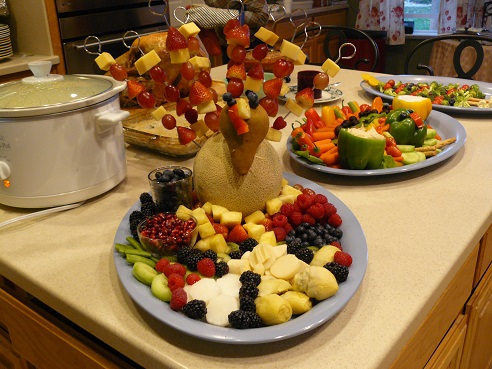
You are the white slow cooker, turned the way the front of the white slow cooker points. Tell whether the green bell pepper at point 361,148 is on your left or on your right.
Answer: on your left

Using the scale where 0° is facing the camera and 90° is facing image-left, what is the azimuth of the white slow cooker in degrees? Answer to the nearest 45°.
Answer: approximately 45°
